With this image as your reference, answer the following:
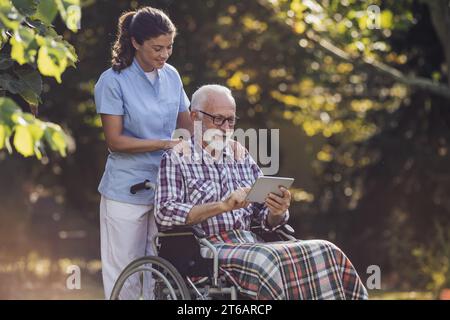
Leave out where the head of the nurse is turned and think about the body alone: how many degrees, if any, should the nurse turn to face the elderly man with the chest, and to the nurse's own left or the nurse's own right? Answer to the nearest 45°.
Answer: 0° — they already face them

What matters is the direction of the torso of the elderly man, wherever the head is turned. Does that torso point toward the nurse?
no

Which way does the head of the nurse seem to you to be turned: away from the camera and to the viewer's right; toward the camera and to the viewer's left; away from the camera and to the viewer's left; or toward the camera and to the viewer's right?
toward the camera and to the viewer's right

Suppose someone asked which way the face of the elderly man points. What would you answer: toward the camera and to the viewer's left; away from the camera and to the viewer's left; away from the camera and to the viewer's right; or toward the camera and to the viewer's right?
toward the camera and to the viewer's right

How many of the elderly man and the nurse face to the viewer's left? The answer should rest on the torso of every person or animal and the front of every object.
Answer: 0

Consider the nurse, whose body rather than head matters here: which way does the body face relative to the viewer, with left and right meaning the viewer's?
facing the viewer and to the right of the viewer

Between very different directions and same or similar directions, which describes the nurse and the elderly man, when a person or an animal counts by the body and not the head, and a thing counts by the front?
same or similar directions
